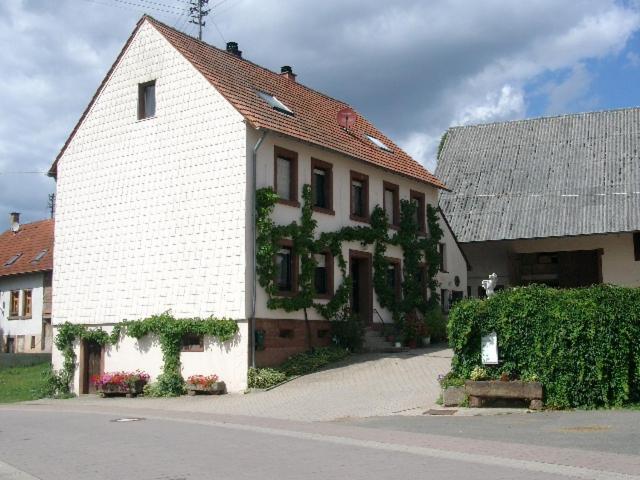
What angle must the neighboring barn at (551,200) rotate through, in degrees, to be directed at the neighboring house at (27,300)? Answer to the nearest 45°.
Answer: approximately 90° to its right

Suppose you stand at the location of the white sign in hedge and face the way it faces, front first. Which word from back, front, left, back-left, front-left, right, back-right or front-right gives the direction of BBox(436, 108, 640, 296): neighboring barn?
back

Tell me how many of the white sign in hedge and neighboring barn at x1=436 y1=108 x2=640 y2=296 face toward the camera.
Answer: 2

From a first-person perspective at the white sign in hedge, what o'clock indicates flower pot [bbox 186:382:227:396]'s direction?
The flower pot is roughly at 4 o'clock from the white sign in hedge.

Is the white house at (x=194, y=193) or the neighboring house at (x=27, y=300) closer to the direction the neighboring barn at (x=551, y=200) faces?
the white house

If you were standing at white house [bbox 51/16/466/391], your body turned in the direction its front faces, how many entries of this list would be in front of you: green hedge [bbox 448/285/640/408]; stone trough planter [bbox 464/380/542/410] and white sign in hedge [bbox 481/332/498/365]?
3

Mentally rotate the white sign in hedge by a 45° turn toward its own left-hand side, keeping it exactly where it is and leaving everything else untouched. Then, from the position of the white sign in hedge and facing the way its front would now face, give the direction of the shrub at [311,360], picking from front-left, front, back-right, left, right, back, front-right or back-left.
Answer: back

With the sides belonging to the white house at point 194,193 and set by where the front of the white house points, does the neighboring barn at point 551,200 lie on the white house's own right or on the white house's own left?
on the white house's own left

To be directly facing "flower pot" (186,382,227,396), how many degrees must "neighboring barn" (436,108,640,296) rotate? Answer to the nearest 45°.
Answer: approximately 45° to its right

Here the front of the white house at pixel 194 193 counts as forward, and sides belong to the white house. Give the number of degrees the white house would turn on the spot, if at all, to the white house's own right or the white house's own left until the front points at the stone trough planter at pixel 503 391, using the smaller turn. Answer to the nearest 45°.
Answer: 0° — it already faces it

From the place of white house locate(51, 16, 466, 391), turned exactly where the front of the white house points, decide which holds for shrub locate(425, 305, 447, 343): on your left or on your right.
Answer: on your left

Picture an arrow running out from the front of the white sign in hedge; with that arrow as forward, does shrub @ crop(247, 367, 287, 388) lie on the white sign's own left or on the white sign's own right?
on the white sign's own right
